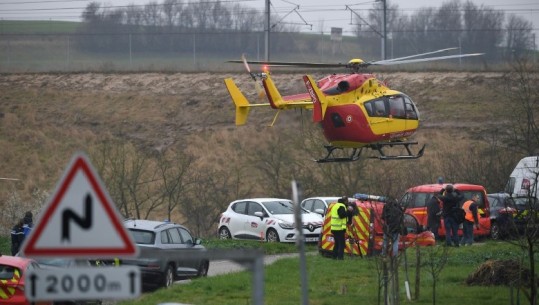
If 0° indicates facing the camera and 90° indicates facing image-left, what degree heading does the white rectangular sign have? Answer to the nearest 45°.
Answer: approximately 0°

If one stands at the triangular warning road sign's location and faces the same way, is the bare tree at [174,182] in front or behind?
behind

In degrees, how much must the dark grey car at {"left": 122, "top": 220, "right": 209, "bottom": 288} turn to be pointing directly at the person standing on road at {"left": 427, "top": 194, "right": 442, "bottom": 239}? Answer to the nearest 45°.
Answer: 0° — it already faces them

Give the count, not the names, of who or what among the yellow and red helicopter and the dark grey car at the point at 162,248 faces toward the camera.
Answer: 0

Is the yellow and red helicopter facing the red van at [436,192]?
yes

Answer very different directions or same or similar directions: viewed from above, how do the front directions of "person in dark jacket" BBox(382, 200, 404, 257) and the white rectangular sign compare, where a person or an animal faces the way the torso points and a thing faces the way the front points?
very different directions

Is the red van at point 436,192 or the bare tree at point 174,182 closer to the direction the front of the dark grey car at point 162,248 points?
the red van

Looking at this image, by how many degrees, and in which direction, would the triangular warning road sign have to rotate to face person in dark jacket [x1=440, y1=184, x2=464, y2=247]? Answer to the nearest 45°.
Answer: approximately 135° to its left

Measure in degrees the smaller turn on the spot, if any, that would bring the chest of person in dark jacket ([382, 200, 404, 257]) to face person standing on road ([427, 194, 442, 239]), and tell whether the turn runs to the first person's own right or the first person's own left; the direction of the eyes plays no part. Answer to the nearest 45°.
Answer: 0° — they already face them

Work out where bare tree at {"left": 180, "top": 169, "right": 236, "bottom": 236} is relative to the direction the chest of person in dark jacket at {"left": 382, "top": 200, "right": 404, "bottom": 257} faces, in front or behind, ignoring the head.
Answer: in front

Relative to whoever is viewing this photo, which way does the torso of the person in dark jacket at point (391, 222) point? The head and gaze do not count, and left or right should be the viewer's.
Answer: facing away from the viewer
